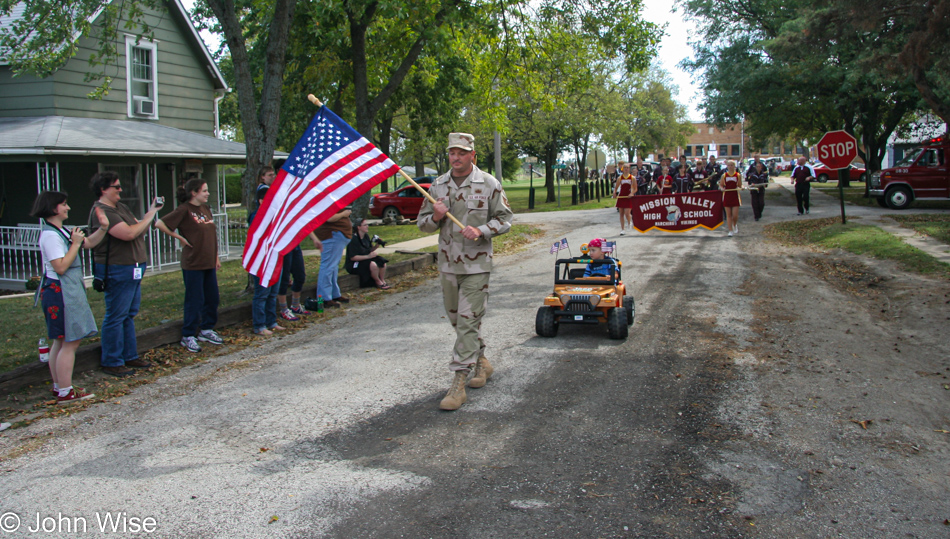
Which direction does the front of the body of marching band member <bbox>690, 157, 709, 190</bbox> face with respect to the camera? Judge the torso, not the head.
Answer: toward the camera

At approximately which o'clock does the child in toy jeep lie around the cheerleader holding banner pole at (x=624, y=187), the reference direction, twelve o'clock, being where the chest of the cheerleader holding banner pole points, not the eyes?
The child in toy jeep is roughly at 12 o'clock from the cheerleader holding banner pole.

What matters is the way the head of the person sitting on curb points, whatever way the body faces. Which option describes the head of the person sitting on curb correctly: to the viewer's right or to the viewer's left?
to the viewer's right

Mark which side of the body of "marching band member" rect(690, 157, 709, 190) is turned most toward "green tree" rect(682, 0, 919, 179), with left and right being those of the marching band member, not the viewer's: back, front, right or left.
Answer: back

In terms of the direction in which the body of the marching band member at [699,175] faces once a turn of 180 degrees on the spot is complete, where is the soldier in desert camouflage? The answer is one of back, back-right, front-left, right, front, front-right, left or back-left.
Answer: back

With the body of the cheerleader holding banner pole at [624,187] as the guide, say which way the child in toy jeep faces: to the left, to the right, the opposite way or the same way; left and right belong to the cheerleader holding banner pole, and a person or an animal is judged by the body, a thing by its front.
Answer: the same way

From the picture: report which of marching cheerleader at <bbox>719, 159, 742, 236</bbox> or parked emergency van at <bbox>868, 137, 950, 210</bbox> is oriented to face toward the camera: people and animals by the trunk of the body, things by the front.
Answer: the marching cheerleader

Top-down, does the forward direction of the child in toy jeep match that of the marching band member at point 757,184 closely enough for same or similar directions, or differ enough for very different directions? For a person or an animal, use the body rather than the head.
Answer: same or similar directions

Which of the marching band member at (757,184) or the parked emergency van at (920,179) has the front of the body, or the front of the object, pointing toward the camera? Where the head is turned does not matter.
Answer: the marching band member

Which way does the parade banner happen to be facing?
toward the camera

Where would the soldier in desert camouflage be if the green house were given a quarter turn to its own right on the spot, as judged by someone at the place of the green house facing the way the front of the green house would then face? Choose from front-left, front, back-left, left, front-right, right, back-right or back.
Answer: front-left

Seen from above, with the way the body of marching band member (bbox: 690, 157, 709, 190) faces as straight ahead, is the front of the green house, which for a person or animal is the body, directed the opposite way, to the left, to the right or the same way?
to the left

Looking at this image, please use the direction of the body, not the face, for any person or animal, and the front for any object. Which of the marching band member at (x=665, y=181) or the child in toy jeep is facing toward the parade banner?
the marching band member

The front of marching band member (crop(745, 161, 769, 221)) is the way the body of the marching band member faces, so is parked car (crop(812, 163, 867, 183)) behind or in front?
behind

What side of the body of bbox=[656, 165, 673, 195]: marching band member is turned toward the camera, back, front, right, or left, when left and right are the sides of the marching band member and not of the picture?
front

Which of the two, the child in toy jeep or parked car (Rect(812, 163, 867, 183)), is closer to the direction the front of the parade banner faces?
the child in toy jeep
